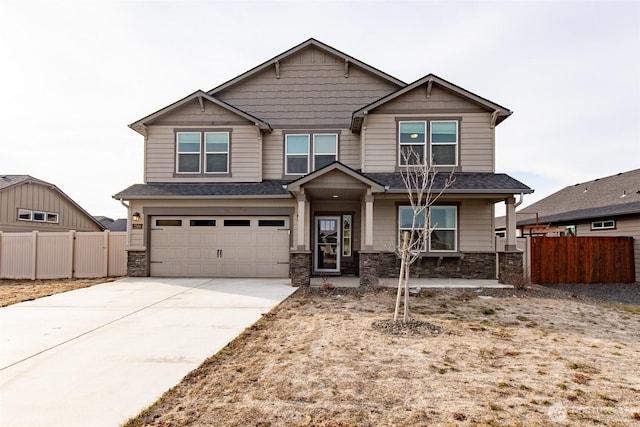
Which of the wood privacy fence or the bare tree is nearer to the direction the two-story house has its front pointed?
the bare tree

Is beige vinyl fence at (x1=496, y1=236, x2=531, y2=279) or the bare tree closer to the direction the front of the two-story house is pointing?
the bare tree

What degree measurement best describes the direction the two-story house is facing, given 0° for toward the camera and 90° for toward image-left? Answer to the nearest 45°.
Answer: approximately 0°

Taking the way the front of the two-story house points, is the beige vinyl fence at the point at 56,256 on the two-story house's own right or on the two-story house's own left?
on the two-story house's own right

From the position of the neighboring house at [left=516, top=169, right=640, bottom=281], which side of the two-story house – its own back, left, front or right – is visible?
left

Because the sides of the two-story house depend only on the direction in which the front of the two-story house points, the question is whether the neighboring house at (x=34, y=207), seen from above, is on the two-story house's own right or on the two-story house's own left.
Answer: on the two-story house's own right

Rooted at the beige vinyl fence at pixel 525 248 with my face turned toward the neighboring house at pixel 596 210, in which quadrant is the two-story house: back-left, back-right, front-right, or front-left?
back-left

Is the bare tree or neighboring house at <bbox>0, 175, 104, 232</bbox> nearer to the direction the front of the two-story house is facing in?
the bare tree

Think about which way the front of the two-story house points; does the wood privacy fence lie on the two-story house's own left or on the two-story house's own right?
on the two-story house's own left

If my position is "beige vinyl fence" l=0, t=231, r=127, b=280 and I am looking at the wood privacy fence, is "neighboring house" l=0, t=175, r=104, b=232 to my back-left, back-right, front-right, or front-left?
back-left

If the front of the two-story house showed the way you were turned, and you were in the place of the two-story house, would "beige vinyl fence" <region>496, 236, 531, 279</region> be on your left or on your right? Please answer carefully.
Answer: on your left
